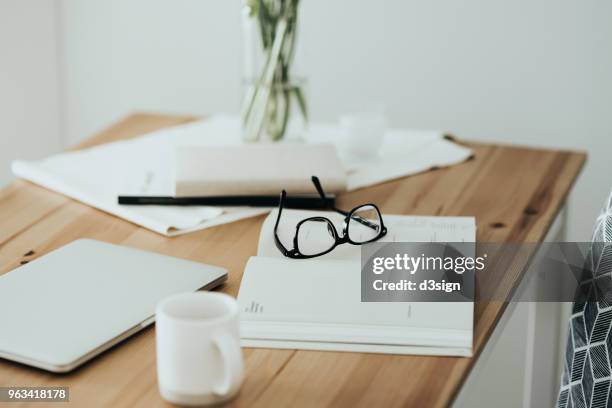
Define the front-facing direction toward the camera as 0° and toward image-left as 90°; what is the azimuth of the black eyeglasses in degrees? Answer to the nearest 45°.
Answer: approximately 315°
